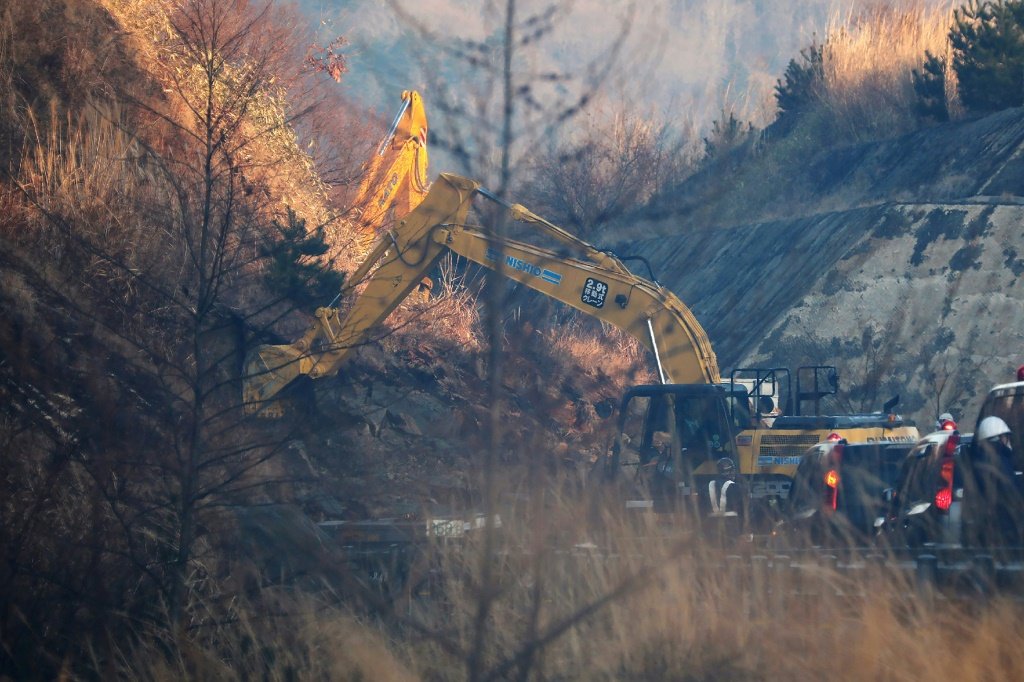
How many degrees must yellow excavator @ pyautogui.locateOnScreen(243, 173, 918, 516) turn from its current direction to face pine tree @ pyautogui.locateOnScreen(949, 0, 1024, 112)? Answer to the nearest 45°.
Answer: approximately 135° to its right

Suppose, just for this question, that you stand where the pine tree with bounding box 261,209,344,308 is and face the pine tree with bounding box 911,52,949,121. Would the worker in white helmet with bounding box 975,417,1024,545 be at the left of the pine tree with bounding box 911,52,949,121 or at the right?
right

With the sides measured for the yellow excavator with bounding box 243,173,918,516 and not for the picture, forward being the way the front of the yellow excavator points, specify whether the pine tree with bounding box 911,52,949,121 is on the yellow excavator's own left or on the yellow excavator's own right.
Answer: on the yellow excavator's own right

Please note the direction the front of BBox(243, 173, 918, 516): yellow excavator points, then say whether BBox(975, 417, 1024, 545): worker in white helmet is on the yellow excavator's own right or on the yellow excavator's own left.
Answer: on the yellow excavator's own left

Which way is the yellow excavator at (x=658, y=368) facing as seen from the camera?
to the viewer's left

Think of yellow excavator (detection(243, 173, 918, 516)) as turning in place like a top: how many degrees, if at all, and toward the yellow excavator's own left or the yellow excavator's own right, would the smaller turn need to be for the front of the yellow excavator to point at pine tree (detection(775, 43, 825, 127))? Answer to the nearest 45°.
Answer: approximately 90° to the yellow excavator's own right
